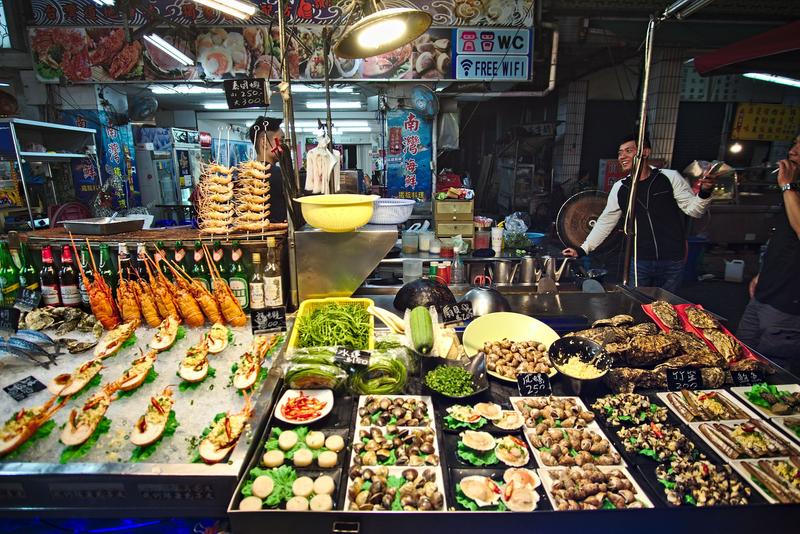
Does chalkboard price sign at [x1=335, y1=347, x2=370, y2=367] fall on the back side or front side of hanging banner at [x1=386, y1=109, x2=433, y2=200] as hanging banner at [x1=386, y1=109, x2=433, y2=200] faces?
on the front side

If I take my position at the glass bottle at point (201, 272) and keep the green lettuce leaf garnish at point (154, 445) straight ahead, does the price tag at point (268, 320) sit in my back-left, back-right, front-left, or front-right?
front-left

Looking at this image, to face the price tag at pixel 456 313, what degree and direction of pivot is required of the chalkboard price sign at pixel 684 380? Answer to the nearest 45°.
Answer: approximately 90° to its right

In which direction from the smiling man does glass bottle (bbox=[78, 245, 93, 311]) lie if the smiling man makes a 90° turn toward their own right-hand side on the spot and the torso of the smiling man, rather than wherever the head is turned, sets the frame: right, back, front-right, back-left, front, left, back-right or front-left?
left

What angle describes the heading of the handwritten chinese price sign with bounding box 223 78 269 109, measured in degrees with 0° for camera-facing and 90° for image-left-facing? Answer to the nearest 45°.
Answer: approximately 0°

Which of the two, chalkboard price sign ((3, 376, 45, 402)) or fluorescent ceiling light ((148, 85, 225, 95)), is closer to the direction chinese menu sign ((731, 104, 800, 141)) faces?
the chalkboard price sign

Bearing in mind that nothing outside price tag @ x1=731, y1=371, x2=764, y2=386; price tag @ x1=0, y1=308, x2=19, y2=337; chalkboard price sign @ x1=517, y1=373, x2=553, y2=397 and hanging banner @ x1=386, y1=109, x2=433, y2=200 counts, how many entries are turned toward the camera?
4

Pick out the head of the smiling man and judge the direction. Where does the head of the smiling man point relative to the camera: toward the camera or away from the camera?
toward the camera

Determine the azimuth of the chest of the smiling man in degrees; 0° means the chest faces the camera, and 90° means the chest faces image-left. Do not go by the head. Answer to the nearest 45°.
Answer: approximately 45°

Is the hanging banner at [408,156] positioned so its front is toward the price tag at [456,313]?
yes

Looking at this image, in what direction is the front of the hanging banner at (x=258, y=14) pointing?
toward the camera

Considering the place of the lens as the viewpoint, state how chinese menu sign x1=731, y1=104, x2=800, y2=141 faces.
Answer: facing the viewer

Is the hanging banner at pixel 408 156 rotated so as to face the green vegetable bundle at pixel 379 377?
yes

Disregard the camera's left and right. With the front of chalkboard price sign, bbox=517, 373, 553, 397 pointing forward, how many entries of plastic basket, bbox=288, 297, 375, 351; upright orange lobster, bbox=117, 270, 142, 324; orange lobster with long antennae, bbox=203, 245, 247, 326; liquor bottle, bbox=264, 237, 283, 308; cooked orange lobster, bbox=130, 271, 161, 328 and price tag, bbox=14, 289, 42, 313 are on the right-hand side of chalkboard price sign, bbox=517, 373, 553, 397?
6

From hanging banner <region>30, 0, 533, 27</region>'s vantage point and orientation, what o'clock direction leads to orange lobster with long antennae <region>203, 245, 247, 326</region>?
The orange lobster with long antennae is roughly at 12 o'clock from the hanging banner.

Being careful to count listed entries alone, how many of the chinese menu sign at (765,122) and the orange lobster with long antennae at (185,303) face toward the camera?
1
